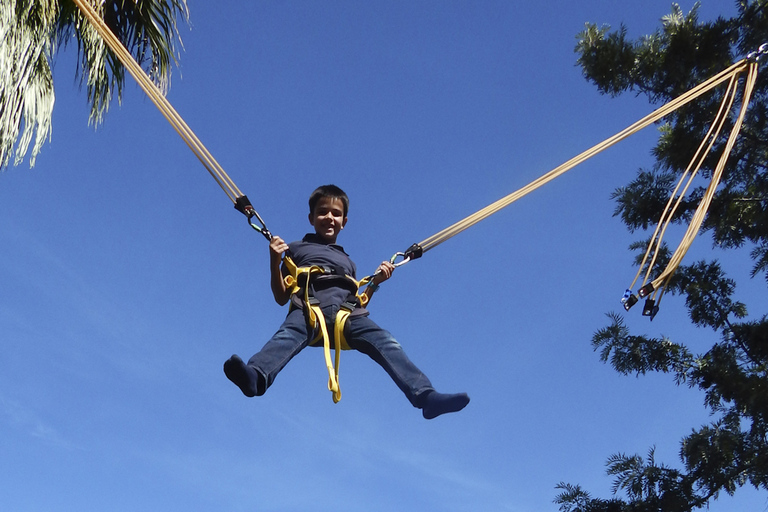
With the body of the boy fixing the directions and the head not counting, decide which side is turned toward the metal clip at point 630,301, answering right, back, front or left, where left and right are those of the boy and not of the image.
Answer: left

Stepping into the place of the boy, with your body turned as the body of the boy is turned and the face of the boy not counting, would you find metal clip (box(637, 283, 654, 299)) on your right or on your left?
on your left

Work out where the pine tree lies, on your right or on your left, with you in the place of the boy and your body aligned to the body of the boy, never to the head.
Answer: on your left

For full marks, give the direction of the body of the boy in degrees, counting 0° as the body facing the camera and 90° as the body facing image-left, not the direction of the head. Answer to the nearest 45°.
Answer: approximately 0°

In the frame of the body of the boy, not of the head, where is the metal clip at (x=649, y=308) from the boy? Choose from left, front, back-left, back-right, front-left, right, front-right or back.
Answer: left

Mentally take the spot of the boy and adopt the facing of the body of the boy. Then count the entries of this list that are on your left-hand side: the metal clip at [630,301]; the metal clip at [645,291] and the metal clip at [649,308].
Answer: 3
